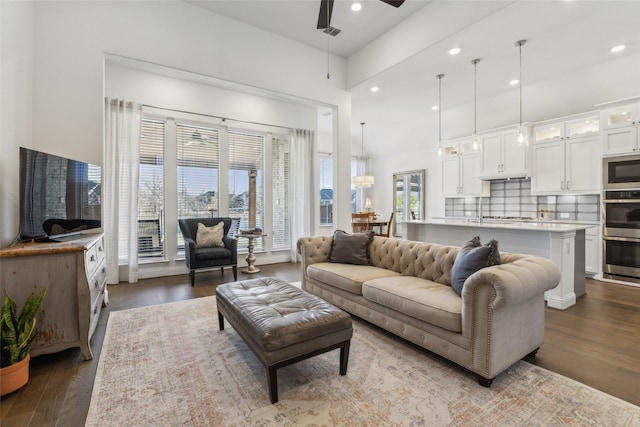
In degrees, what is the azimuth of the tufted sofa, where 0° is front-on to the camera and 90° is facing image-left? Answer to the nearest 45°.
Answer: approximately 45°

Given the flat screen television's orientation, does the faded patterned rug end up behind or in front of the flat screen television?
in front

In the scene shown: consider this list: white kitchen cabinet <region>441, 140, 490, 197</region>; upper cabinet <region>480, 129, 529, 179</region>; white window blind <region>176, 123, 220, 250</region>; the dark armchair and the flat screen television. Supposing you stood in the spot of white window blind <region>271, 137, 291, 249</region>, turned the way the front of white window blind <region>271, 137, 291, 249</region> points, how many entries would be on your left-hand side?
2

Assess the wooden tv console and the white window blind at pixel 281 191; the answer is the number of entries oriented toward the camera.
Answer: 1

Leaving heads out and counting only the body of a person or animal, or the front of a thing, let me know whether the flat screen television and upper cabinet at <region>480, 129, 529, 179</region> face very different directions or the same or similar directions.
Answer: very different directions

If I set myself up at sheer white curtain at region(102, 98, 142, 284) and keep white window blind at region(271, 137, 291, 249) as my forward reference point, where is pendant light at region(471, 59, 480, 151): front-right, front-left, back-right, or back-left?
front-right

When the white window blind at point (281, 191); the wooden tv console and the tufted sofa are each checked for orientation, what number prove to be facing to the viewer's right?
1

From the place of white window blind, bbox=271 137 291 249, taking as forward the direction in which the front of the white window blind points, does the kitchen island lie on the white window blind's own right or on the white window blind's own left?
on the white window blind's own left

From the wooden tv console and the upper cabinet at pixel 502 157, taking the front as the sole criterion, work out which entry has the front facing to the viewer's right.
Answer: the wooden tv console

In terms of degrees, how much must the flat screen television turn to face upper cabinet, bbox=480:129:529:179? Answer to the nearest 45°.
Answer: approximately 45° to its left

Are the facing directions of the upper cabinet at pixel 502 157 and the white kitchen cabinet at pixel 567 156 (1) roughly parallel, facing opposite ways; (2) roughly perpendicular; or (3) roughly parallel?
roughly parallel

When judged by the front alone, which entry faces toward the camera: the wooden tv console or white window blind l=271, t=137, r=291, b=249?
the white window blind

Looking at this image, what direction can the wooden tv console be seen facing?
to the viewer's right

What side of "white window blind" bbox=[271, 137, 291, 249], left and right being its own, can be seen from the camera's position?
front

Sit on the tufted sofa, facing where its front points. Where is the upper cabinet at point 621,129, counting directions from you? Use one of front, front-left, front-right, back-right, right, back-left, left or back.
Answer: back

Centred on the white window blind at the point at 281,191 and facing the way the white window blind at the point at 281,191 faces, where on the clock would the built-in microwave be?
The built-in microwave is roughly at 10 o'clock from the white window blind.

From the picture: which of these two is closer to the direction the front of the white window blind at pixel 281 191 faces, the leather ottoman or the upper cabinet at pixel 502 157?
the leather ottoman

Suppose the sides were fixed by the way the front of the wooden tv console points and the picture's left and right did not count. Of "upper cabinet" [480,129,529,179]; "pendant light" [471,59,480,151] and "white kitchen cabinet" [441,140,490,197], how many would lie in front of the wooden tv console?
3

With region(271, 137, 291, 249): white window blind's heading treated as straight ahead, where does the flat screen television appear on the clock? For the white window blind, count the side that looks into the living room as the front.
The flat screen television is roughly at 1 o'clock from the white window blind.

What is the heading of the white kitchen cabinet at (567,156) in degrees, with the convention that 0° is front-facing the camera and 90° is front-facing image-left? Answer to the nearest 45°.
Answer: approximately 45°
